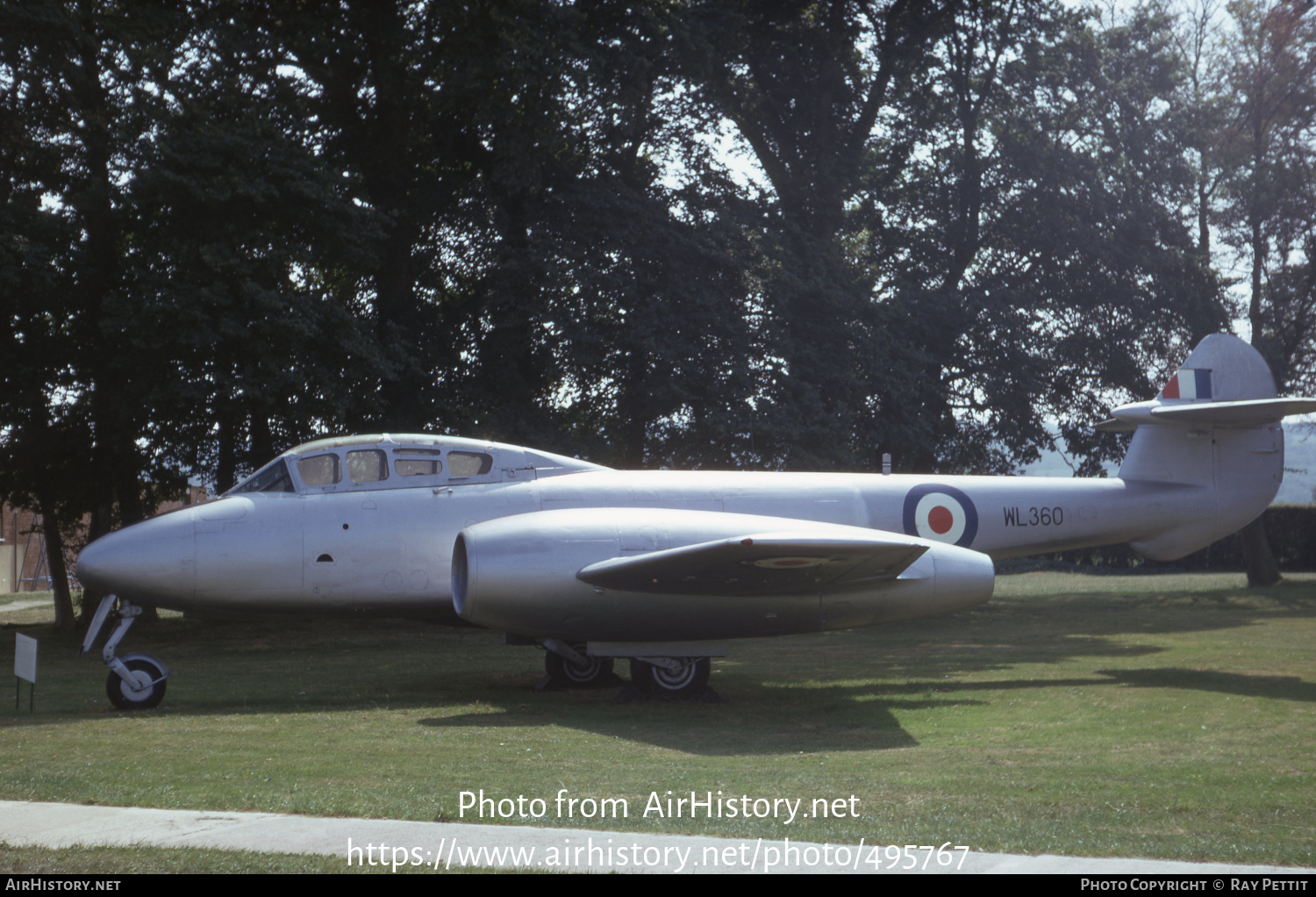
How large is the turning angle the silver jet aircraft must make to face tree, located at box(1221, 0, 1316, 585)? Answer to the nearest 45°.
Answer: approximately 135° to its right

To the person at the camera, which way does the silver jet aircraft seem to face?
facing to the left of the viewer

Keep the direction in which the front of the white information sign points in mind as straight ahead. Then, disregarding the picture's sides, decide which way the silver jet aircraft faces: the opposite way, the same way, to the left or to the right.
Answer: to the right

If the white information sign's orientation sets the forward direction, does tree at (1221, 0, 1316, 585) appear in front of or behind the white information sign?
behind

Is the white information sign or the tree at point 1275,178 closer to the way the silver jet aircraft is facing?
the white information sign

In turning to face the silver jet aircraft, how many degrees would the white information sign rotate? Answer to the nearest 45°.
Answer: approximately 135° to its left

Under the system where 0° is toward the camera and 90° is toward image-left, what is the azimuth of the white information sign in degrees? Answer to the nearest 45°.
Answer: approximately 45°

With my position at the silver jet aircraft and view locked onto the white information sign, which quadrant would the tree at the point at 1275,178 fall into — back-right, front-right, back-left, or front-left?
back-right
